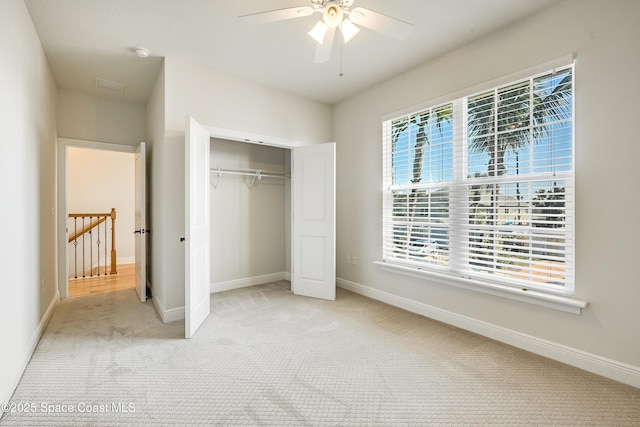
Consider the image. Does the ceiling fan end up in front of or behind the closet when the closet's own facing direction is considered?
in front

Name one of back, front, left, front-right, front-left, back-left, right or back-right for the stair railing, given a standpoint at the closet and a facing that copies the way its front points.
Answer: back

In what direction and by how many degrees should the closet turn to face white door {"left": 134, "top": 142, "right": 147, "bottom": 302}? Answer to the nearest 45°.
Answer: approximately 135° to its right

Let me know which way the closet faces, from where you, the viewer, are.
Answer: facing the viewer and to the right of the viewer

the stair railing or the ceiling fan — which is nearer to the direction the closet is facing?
the ceiling fan
